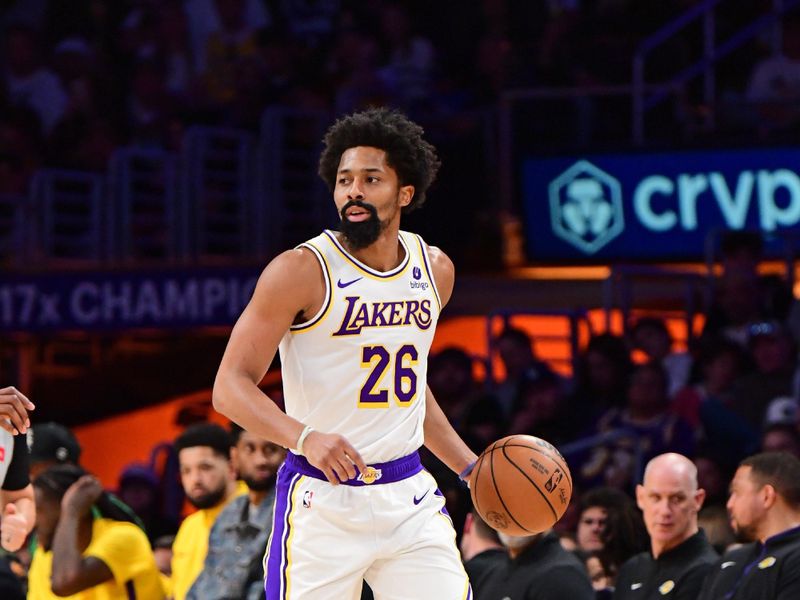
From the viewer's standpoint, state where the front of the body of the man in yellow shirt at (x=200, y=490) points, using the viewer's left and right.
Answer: facing the viewer and to the left of the viewer

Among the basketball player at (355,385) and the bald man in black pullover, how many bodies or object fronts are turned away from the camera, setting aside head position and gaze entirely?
0

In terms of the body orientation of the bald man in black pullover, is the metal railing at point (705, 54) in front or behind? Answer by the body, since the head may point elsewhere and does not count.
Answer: behind

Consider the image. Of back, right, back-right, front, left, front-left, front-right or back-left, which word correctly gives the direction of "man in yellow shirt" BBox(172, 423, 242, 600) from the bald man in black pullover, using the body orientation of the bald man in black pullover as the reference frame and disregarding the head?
front-right

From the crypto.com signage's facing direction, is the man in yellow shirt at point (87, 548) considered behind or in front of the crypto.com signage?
in front

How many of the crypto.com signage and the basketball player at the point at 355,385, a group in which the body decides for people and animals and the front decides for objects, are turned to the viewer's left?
0

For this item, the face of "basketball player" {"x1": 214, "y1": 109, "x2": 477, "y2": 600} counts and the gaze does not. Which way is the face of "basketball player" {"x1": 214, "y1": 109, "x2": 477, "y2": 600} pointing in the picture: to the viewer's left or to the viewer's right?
to the viewer's left

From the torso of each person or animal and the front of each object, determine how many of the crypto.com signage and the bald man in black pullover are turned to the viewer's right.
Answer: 0

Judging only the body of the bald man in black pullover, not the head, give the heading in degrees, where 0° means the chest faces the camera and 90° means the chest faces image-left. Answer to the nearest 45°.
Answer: approximately 45°

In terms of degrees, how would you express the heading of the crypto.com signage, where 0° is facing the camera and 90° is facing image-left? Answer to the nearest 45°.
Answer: approximately 0°

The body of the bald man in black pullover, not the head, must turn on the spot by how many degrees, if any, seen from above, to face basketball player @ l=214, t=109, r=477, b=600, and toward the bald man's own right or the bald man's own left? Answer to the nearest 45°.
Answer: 0° — they already face them
